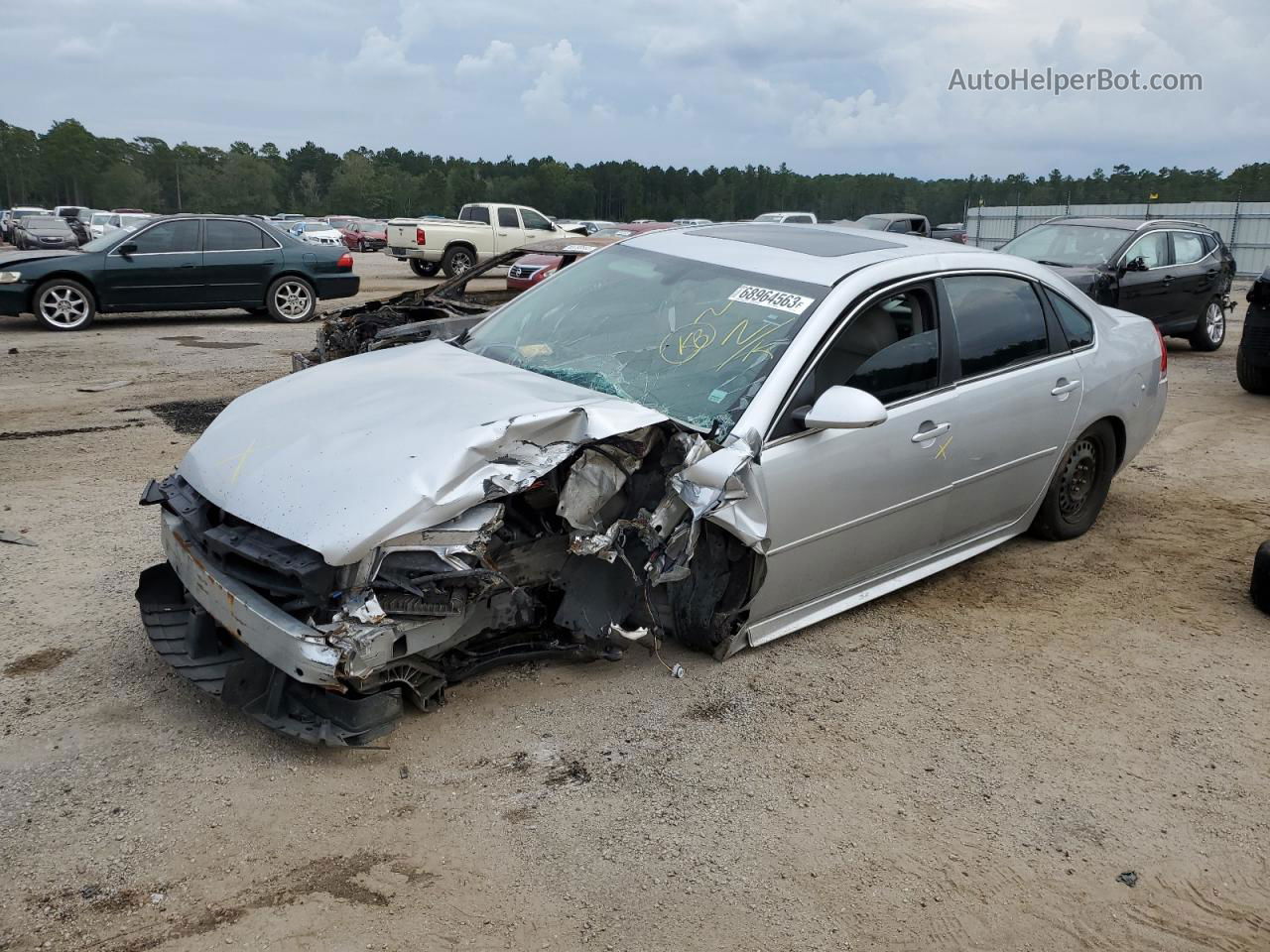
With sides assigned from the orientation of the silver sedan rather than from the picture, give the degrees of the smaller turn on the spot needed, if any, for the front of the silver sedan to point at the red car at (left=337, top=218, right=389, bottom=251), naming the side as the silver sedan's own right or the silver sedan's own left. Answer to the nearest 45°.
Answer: approximately 135° to the silver sedan's own right

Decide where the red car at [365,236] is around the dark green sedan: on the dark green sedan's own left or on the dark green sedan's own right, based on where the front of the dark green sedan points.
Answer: on the dark green sedan's own right

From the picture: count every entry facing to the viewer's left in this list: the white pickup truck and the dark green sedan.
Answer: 1

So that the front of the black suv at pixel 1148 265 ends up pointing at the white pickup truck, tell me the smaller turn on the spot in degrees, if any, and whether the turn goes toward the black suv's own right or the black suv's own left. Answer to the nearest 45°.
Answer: approximately 90° to the black suv's own right

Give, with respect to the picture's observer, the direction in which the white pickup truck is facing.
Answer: facing away from the viewer and to the right of the viewer

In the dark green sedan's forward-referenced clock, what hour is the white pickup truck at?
The white pickup truck is roughly at 4 o'clock from the dark green sedan.

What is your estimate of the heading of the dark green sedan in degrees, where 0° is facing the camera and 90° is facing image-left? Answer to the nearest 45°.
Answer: approximately 90°

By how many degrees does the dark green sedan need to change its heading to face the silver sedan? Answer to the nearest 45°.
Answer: approximately 90° to its left

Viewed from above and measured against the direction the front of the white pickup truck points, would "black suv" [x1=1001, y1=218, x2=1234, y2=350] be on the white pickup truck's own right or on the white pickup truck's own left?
on the white pickup truck's own right

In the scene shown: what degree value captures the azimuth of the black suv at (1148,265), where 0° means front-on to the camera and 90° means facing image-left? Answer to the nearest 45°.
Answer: approximately 45°

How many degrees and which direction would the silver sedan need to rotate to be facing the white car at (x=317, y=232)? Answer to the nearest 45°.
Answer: approximately 135° to its right

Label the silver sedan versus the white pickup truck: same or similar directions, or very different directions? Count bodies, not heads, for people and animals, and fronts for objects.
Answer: very different directions

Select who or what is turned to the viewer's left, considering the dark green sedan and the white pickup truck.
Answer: the dark green sedan
